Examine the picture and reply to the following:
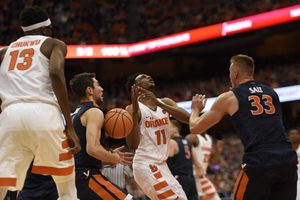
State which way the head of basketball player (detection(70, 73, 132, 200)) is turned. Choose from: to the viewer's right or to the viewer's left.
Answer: to the viewer's right

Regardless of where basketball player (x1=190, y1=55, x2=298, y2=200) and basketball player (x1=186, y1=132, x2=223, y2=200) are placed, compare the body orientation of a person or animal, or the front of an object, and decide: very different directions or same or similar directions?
very different directions

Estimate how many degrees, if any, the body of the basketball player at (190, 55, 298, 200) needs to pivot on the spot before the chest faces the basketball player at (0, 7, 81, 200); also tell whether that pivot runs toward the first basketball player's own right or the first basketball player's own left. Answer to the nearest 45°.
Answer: approximately 90° to the first basketball player's own left

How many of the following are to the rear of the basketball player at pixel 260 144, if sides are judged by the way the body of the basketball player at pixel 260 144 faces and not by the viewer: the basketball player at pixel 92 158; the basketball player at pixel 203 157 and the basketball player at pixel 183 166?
0

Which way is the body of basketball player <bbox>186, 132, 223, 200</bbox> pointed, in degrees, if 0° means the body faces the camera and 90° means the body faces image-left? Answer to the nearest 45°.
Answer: approximately 315°

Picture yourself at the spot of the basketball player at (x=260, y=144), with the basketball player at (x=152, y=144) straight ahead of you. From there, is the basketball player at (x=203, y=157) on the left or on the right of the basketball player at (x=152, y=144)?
right

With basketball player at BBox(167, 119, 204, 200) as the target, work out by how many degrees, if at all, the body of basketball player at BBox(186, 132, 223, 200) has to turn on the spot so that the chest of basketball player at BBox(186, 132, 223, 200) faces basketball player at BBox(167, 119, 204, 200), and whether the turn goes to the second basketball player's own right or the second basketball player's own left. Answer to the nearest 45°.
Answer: approximately 45° to the second basketball player's own right

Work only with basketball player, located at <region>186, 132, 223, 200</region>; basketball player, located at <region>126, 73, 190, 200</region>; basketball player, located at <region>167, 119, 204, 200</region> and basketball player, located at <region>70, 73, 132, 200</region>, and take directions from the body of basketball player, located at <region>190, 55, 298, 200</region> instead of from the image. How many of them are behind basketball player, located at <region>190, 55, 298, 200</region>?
0

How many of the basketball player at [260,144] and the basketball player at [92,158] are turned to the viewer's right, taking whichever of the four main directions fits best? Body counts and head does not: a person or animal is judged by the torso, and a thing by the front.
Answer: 1

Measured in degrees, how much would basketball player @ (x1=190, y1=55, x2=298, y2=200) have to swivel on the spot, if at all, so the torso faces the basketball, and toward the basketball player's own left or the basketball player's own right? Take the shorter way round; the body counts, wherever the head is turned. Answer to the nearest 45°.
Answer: approximately 45° to the basketball player's own left

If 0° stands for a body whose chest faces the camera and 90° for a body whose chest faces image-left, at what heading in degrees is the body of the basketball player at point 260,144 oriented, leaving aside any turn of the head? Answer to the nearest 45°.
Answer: approximately 135°

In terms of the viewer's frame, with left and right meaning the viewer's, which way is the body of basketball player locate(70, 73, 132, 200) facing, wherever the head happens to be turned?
facing to the right of the viewer

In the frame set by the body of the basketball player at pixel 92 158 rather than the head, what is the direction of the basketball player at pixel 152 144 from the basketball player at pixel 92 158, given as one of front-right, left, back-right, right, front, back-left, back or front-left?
front-left

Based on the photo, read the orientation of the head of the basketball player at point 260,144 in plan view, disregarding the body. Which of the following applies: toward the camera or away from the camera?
away from the camera
